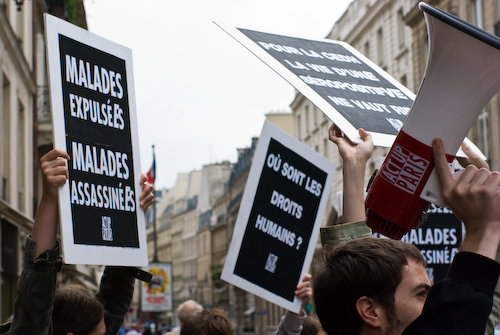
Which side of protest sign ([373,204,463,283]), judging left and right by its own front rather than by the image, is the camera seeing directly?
front

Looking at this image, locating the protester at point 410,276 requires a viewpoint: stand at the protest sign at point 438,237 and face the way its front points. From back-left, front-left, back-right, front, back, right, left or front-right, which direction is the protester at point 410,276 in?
front

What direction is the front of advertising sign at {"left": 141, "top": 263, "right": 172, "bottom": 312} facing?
toward the camera

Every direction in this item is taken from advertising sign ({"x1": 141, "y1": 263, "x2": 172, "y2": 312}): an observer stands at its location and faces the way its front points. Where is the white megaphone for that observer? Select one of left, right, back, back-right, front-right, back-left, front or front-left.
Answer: front

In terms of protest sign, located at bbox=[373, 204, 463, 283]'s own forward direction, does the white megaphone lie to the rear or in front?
in front

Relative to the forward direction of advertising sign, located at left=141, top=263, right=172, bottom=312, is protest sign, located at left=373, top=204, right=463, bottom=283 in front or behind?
in front
